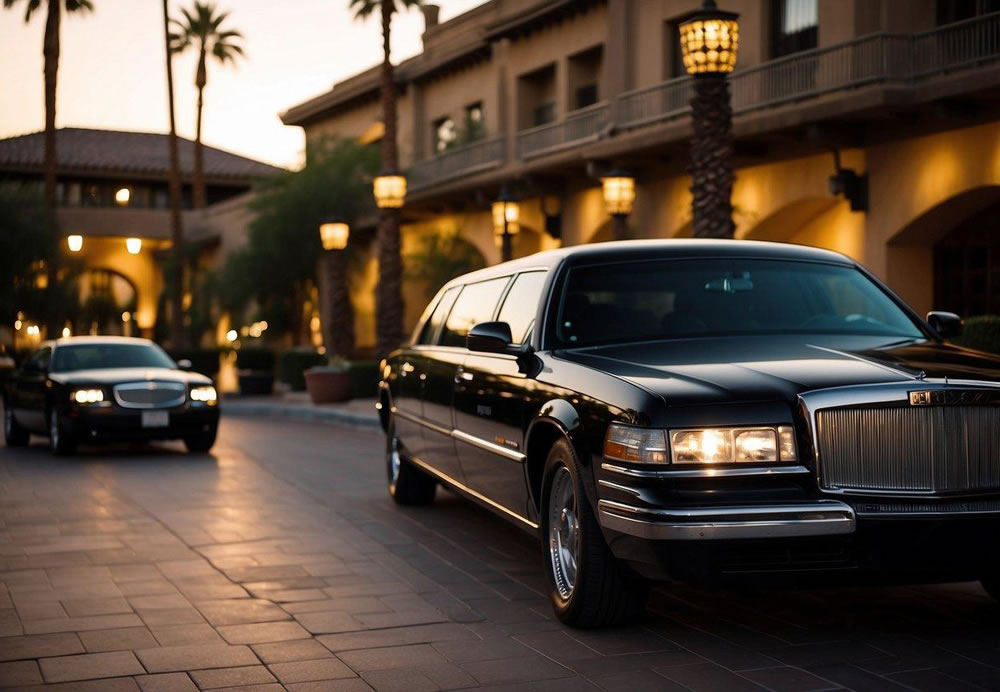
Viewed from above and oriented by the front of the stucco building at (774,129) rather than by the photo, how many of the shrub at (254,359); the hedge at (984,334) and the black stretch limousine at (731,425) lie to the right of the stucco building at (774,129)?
1

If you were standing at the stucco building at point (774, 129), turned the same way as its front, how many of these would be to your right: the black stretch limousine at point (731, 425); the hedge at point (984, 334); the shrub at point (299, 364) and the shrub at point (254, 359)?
2

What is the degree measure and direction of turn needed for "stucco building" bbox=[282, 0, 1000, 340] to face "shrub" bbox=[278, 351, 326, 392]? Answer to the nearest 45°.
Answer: approximately 90° to its right

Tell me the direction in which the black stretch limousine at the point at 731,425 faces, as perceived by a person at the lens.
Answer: facing the viewer and to the right of the viewer

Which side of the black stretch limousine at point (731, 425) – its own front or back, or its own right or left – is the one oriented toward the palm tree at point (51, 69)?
back

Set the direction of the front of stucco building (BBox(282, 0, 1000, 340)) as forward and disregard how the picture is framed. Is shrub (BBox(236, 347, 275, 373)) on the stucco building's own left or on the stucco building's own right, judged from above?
on the stucco building's own right

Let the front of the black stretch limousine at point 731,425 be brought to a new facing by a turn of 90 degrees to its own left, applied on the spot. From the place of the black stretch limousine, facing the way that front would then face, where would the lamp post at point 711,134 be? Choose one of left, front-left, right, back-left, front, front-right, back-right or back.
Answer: front-left

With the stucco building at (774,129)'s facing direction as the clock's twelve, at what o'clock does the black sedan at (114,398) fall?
The black sedan is roughly at 12 o'clock from the stucco building.

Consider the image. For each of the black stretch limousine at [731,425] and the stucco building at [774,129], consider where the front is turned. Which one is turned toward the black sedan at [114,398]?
the stucco building

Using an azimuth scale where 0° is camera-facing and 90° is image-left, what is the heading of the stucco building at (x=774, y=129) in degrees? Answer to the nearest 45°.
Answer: approximately 45°

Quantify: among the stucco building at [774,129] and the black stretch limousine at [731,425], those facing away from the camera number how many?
0

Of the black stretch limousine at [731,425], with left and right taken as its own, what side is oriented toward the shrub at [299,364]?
back

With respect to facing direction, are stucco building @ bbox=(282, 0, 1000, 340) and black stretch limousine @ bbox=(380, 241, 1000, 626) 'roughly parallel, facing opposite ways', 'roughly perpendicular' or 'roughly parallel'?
roughly perpendicular

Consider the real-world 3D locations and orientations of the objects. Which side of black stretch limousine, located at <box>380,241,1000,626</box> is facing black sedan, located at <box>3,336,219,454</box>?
back

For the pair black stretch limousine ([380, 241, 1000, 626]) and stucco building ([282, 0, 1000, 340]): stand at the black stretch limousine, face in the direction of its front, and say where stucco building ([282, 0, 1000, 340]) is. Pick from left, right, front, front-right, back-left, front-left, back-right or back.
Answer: back-left
